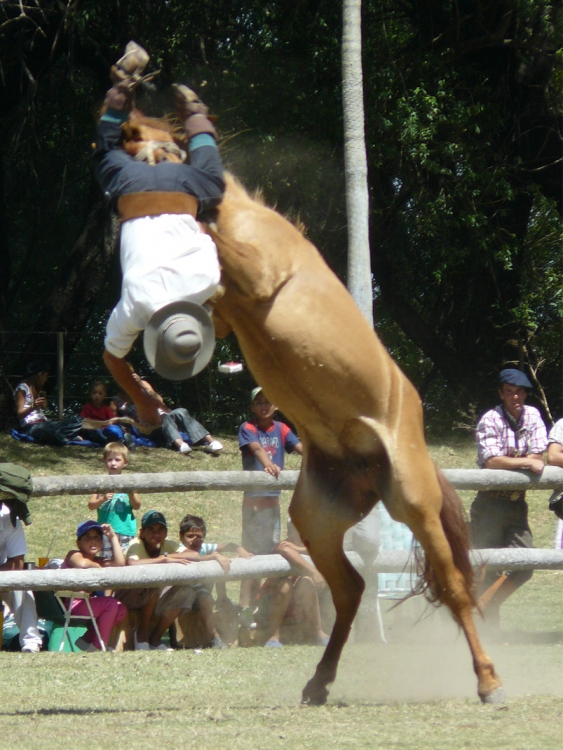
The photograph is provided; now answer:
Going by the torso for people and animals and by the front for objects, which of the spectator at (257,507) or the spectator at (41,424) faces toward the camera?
the spectator at (257,507)

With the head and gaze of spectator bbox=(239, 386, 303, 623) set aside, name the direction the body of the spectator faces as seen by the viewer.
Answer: toward the camera

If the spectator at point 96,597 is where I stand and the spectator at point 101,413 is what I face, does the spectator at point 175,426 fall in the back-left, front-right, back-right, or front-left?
front-right

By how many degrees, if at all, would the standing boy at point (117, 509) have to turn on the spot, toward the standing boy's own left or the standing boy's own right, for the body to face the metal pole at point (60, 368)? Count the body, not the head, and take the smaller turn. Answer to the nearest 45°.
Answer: approximately 180°

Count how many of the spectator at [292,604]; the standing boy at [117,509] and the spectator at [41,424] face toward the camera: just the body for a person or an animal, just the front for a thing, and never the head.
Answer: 2

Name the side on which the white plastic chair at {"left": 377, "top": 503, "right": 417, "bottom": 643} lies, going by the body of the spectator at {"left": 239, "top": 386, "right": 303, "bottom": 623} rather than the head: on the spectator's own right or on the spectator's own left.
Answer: on the spectator's own left

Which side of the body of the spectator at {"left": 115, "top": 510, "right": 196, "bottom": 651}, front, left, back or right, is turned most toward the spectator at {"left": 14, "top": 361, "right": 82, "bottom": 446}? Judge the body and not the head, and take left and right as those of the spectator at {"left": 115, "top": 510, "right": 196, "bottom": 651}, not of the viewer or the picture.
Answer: back

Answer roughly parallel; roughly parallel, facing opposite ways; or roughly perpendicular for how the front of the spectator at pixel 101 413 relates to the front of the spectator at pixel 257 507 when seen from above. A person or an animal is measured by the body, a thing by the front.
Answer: roughly parallel

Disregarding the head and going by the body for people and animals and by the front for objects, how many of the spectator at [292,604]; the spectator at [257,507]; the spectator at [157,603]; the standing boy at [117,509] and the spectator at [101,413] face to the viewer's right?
0
